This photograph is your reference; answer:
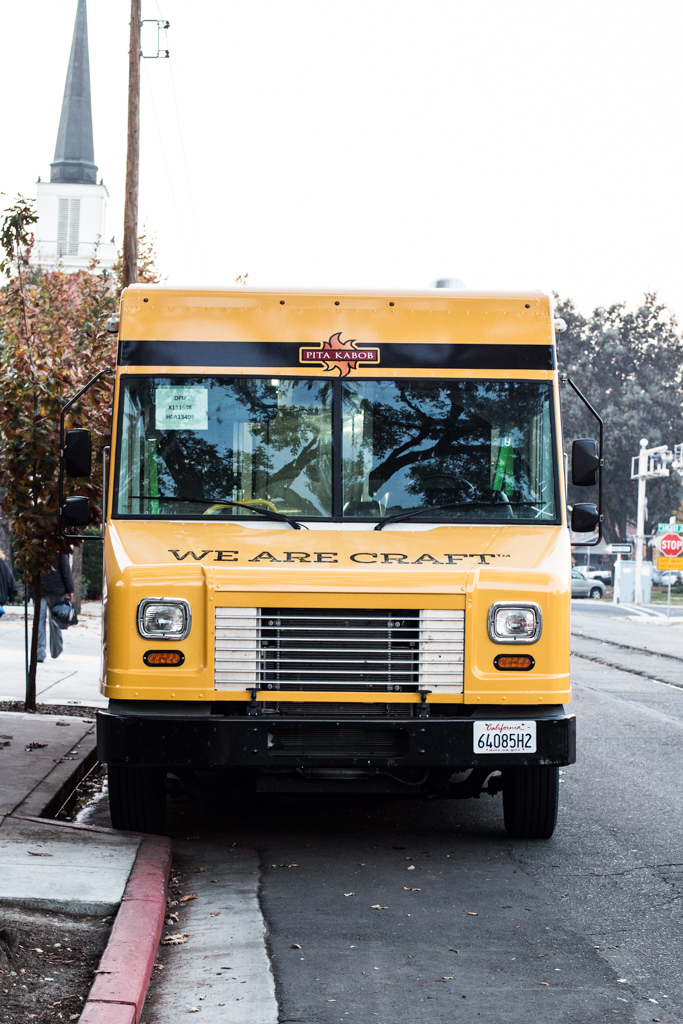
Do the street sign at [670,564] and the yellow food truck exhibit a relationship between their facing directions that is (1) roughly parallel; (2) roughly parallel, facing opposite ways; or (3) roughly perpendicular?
roughly parallel

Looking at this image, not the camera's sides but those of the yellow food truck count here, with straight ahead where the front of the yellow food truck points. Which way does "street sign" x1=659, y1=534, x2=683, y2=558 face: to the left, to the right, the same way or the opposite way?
the same way

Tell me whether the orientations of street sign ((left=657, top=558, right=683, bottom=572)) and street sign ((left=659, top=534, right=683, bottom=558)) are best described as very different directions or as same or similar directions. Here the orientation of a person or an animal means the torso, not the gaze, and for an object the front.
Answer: same or similar directions

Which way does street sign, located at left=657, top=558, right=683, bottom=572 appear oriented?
toward the camera

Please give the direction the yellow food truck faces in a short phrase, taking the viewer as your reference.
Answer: facing the viewer

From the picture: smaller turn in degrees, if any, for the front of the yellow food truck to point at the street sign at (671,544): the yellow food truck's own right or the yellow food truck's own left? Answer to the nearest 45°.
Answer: approximately 180°

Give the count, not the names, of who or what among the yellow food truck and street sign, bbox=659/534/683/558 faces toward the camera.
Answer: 2

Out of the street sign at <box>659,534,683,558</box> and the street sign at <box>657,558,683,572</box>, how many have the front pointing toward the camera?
2

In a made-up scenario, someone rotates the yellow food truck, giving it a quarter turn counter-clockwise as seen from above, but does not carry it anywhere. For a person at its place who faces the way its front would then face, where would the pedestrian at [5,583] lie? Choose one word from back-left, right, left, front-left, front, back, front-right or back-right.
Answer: back-left

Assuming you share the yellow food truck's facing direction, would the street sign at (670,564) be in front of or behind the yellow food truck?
behind

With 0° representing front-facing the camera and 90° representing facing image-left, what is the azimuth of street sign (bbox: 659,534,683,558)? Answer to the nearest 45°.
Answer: approximately 0°

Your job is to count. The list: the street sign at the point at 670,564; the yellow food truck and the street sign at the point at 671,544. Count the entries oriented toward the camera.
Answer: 3
